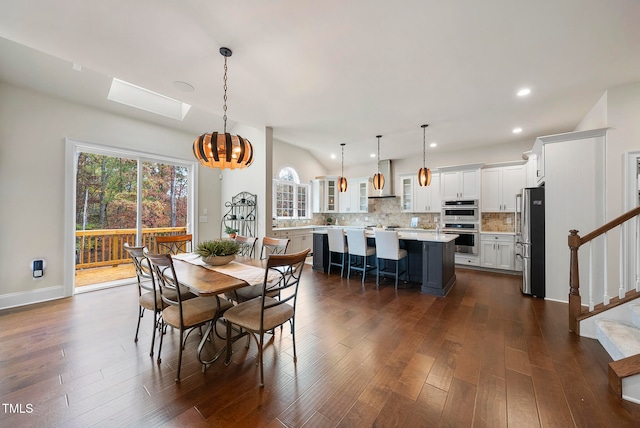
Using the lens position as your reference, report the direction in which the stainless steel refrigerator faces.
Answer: facing to the left of the viewer

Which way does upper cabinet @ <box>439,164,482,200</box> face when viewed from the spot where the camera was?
facing the viewer and to the left of the viewer

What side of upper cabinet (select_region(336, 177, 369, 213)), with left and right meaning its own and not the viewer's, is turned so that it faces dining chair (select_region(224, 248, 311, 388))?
front

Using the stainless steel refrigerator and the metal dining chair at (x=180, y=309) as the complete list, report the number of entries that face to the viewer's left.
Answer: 1

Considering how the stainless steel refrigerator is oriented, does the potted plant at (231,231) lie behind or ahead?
ahead

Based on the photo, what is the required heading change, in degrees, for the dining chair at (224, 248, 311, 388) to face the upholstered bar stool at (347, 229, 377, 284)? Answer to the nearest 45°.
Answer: approximately 90° to its right

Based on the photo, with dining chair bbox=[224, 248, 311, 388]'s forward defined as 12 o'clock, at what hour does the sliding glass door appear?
The sliding glass door is roughly at 12 o'clock from the dining chair.

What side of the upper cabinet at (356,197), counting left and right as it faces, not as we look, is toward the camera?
front

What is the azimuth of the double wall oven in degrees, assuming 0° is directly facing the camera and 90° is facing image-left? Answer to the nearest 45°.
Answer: approximately 45°

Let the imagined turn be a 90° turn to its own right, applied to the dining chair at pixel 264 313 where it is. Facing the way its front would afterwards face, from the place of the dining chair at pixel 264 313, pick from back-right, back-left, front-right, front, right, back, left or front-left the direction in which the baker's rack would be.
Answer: front-left

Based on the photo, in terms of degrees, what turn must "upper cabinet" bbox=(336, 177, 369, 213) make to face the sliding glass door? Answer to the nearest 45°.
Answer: approximately 45° to its right

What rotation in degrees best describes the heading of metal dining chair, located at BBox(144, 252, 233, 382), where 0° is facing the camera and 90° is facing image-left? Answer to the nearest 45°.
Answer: approximately 225°

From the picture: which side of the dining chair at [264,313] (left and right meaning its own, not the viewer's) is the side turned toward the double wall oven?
right

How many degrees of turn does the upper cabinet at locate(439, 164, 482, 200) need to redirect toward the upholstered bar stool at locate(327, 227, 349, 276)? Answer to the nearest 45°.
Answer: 0° — it already faces it

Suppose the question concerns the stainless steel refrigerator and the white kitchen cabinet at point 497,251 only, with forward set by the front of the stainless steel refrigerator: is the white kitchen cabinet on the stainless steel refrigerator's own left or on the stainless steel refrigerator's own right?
on the stainless steel refrigerator's own right

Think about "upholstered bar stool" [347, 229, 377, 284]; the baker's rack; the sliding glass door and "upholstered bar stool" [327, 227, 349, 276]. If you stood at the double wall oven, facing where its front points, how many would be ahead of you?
4
